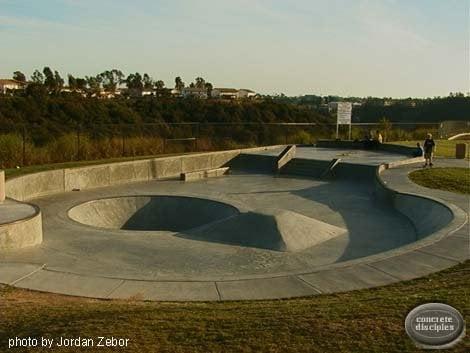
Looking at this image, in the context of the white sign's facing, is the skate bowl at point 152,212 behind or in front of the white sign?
in front

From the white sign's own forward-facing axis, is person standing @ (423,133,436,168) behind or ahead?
ahead

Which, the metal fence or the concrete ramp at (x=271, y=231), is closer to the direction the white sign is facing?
the concrete ramp

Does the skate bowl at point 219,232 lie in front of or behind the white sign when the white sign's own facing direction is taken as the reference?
in front

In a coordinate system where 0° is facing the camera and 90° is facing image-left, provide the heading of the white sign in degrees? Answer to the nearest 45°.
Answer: approximately 0°

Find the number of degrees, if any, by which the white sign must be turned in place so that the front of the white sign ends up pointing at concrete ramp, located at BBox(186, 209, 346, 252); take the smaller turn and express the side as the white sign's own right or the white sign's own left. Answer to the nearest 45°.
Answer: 0° — it already faces it
